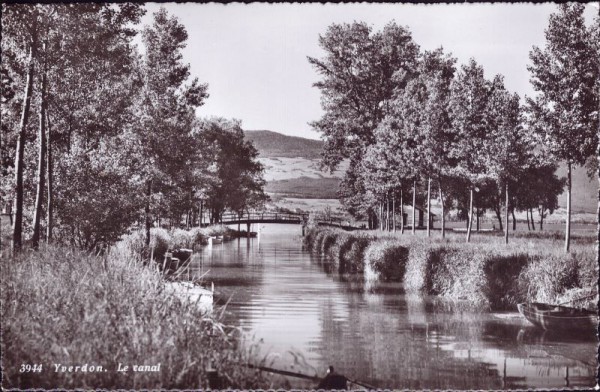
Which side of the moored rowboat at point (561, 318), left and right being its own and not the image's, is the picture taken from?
left

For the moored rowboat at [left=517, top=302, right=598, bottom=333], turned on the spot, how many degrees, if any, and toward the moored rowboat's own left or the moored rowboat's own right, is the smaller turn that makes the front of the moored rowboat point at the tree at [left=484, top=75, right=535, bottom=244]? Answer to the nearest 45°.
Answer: approximately 90° to the moored rowboat's own right

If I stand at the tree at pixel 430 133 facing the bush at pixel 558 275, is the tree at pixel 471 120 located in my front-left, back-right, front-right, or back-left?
front-left

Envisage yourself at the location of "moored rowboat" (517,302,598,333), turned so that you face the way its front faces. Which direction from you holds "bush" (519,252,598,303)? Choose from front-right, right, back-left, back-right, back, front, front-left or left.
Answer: right

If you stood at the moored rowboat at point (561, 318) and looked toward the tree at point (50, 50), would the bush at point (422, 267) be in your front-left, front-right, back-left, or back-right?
front-right

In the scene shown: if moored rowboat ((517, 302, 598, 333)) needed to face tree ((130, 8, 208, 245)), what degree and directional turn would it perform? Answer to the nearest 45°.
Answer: approximately 45° to its right

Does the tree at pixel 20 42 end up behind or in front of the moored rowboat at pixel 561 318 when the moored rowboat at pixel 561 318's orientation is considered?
in front

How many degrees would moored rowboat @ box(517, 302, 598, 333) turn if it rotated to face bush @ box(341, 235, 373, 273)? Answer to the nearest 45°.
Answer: approximately 45° to its right

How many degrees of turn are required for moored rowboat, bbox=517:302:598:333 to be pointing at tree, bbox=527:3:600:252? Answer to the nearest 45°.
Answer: approximately 90° to its right

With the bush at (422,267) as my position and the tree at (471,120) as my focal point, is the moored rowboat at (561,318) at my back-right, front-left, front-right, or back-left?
back-right

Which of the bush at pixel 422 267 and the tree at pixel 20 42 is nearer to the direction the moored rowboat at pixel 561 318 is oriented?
the tree

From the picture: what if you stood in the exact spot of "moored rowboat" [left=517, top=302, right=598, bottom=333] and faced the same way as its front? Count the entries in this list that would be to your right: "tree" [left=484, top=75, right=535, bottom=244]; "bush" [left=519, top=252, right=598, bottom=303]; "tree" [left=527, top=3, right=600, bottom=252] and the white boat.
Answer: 3

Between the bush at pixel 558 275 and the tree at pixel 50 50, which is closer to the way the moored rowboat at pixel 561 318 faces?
the tree

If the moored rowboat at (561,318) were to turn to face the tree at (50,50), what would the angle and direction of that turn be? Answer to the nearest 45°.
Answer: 0° — it already faces it

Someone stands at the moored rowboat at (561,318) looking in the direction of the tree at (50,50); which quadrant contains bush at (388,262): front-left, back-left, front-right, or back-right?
front-right

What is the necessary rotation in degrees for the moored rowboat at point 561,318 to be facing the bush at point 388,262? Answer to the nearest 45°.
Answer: approximately 45° to its right

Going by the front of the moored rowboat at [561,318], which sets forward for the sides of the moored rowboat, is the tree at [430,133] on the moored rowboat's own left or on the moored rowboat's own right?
on the moored rowboat's own right
